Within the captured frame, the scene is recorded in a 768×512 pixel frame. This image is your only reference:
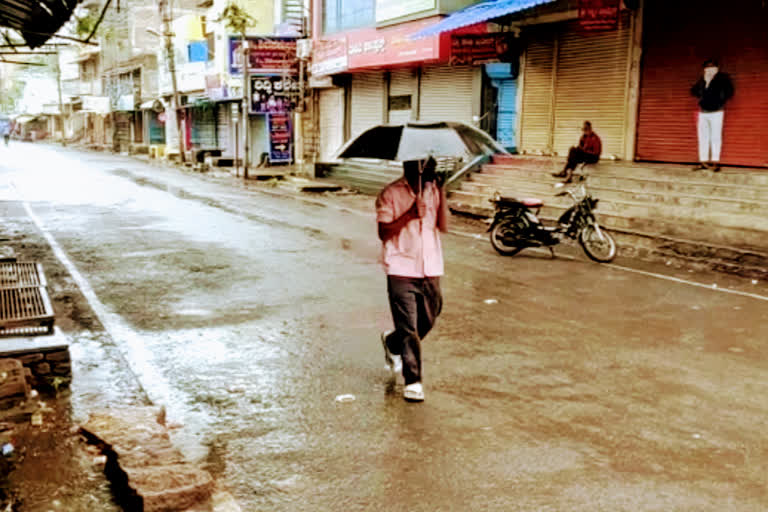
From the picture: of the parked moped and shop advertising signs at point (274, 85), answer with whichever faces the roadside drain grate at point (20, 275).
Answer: the shop advertising signs

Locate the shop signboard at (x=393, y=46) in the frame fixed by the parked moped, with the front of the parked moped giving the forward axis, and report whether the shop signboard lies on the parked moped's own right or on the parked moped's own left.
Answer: on the parked moped's own left

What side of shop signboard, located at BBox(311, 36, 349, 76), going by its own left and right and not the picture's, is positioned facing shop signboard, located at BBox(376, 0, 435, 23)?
left

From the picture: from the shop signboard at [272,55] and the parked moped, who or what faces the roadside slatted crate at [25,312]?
the shop signboard

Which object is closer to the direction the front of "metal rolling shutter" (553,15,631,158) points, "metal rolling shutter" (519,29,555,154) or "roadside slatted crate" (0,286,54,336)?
the roadside slatted crate

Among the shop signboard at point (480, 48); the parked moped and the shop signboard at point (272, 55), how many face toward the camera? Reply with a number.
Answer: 2

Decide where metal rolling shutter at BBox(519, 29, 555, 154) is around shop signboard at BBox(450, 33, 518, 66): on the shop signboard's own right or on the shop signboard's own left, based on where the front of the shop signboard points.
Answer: on the shop signboard's own left
